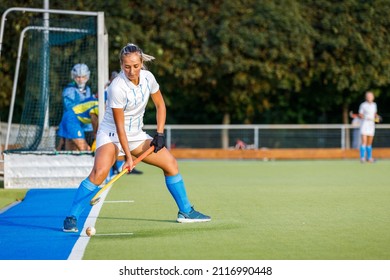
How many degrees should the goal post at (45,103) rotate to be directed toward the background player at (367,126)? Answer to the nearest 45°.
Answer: approximately 45° to its left

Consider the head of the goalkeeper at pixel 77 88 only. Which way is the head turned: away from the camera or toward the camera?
toward the camera

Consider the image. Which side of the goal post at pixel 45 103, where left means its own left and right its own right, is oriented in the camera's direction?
right

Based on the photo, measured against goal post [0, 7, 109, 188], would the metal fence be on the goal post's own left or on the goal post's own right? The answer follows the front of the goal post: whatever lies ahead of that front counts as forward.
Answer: on the goal post's own left

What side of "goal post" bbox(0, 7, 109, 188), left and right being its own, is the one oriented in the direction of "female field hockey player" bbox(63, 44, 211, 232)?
right

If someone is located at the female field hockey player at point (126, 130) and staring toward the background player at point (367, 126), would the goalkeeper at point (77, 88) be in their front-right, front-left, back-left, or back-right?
front-left
